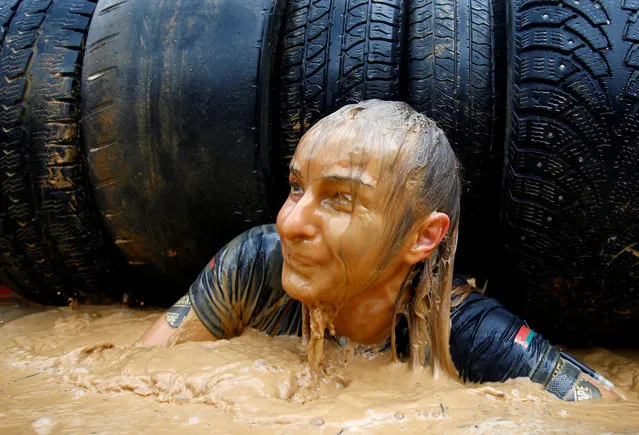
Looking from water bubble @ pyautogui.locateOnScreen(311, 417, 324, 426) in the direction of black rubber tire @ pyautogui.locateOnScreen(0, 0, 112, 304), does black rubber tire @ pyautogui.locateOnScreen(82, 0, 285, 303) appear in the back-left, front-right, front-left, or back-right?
front-right

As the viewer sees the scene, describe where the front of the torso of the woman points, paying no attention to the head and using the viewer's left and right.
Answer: facing the viewer and to the left of the viewer

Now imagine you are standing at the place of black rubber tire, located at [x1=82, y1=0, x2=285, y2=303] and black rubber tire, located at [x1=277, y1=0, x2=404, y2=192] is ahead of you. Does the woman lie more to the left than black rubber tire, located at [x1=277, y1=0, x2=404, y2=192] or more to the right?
right

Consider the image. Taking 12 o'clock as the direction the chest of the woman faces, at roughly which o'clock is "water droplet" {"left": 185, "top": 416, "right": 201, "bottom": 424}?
The water droplet is roughly at 12 o'clock from the woman.

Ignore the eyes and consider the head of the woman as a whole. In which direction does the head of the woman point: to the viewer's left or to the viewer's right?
to the viewer's left

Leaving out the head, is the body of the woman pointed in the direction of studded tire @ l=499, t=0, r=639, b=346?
no

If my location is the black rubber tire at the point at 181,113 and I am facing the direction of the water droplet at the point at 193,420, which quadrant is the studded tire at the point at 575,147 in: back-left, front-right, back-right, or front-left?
front-left

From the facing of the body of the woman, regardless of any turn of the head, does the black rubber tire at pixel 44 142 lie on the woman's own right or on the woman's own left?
on the woman's own right
